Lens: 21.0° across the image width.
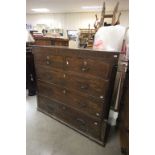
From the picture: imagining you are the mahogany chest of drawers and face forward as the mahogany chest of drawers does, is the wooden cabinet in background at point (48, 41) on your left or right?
on your right

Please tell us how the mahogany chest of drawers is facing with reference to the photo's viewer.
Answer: facing the viewer and to the left of the viewer

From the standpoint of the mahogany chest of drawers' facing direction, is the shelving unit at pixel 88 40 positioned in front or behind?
behind
